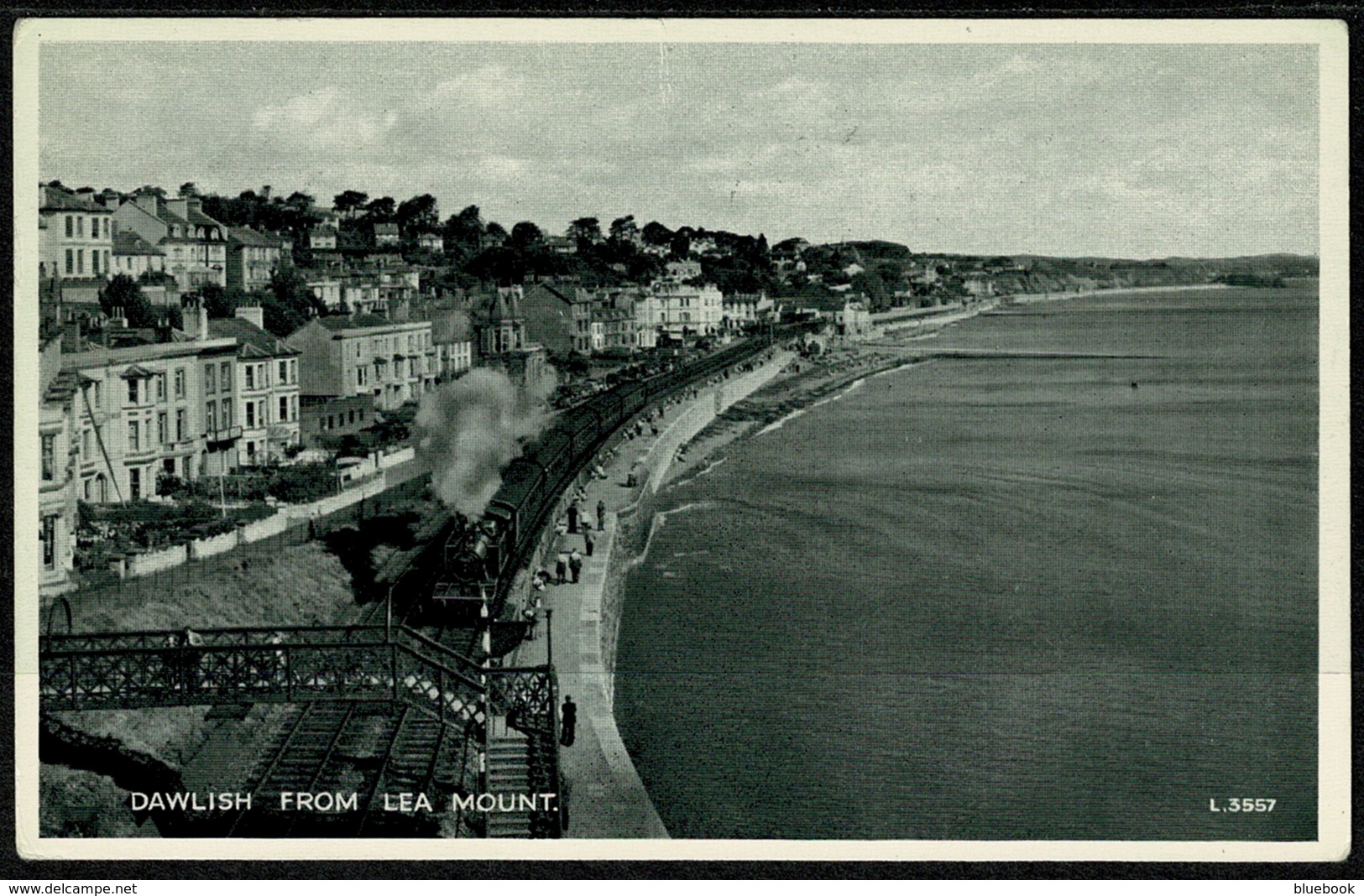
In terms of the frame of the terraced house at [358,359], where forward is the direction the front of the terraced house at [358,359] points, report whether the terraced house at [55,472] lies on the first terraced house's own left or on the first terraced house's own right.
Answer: on the first terraced house's own right

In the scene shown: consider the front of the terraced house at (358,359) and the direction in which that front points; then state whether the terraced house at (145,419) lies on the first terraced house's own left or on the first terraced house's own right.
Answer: on the first terraced house's own right

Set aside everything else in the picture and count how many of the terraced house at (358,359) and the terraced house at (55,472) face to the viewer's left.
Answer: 0

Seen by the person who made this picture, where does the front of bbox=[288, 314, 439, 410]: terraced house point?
facing the viewer and to the right of the viewer
